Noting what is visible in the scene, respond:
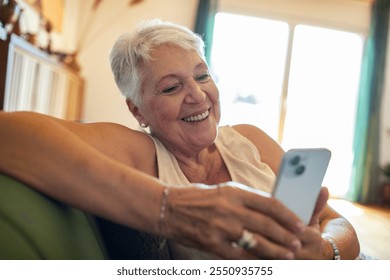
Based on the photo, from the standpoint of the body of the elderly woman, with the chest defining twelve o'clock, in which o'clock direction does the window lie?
The window is roughly at 8 o'clock from the elderly woman.

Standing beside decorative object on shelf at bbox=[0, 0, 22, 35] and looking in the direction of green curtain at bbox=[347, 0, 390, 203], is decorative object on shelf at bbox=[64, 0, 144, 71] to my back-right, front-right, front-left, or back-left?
front-left

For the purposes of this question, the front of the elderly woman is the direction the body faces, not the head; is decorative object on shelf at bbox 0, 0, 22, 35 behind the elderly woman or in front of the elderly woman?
behind

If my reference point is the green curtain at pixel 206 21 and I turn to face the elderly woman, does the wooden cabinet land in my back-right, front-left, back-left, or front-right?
front-right

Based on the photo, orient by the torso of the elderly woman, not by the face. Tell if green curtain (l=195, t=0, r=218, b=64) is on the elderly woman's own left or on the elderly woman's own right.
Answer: on the elderly woman's own left

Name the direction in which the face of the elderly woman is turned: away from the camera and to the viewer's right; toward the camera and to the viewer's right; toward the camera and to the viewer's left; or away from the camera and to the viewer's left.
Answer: toward the camera and to the viewer's right

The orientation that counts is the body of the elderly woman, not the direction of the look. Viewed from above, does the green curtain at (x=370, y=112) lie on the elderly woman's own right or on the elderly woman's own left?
on the elderly woman's own left

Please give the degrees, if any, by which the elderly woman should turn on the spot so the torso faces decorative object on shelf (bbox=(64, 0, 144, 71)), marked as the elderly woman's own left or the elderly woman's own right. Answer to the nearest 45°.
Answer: approximately 135° to the elderly woman's own left
